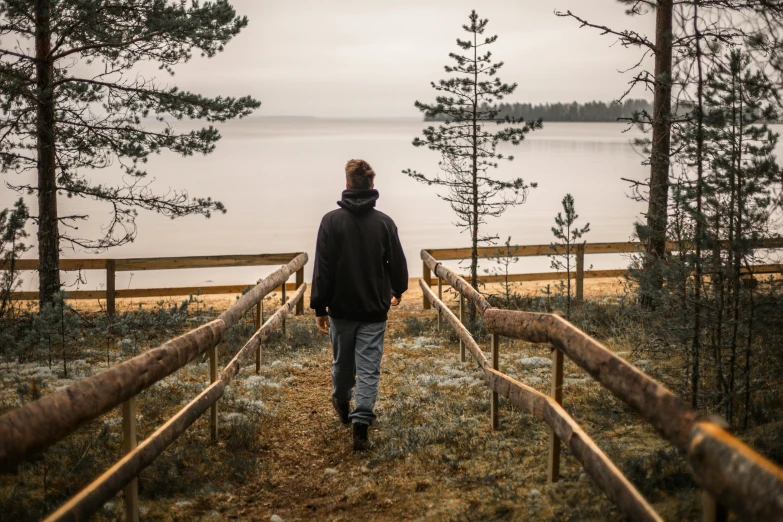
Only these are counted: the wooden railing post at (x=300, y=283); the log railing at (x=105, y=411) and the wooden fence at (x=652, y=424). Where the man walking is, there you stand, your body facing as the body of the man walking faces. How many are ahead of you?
1

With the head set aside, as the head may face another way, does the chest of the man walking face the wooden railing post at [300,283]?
yes

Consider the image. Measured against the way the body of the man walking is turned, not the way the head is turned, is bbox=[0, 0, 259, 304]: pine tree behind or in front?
in front

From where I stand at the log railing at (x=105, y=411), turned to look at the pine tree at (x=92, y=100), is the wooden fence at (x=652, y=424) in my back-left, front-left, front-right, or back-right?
back-right

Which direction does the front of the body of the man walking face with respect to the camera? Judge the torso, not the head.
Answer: away from the camera

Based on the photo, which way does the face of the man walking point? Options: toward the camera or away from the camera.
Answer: away from the camera
